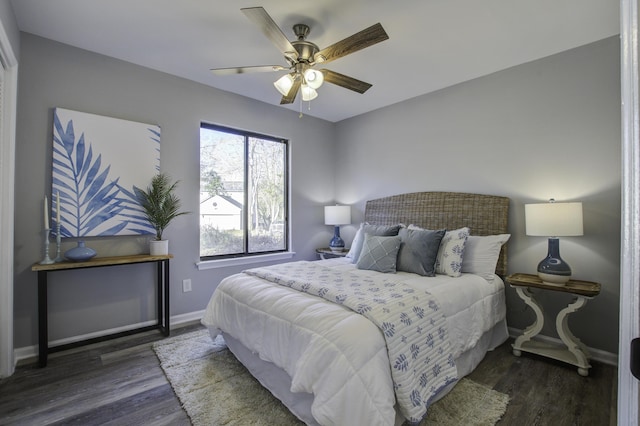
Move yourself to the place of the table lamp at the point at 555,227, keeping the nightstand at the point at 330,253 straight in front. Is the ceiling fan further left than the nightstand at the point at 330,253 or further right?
left

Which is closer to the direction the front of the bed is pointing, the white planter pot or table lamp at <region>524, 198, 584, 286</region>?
the white planter pot

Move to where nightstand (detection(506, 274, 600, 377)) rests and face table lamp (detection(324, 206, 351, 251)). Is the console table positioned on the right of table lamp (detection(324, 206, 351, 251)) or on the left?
left

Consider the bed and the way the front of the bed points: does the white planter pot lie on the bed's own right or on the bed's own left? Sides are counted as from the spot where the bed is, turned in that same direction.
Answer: on the bed's own right

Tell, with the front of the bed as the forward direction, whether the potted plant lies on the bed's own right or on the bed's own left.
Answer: on the bed's own right

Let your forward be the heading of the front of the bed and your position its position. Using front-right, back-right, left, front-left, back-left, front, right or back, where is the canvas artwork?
front-right

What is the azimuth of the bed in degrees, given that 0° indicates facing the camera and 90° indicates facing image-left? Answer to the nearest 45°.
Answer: approximately 45°

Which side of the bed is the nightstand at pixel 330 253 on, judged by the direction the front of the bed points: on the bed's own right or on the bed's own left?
on the bed's own right

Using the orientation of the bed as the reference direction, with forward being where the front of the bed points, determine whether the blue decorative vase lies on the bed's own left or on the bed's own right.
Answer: on the bed's own right

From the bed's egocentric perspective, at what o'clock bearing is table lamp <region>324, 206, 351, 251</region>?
The table lamp is roughly at 4 o'clock from the bed.
